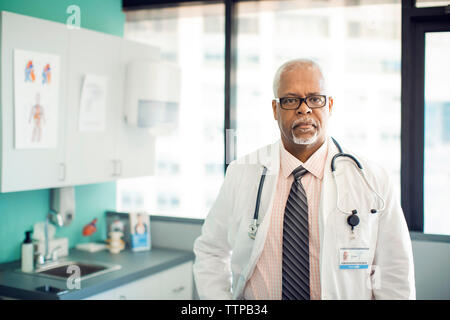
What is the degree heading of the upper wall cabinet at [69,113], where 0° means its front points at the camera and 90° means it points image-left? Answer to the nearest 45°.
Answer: approximately 315°

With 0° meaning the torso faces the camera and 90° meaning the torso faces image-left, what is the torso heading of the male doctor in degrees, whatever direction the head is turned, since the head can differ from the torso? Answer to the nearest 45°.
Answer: approximately 0°

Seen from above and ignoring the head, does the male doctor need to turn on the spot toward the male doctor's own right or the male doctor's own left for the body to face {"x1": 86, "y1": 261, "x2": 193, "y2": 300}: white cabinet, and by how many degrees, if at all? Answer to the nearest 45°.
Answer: approximately 135° to the male doctor's own right

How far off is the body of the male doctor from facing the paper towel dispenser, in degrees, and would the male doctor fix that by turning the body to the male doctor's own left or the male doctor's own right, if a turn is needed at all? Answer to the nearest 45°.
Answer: approximately 135° to the male doctor's own right

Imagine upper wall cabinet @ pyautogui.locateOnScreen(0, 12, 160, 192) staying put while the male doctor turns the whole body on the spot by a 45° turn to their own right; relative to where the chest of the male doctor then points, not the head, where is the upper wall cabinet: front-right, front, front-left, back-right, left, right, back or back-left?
right
